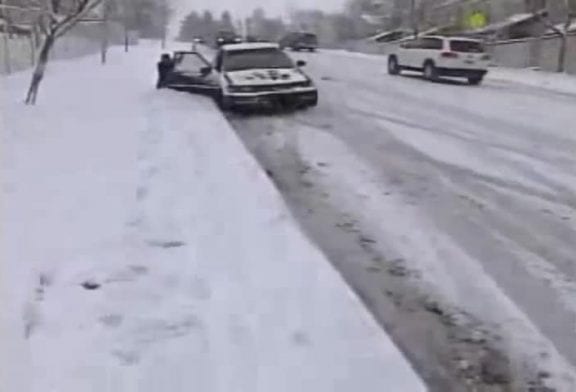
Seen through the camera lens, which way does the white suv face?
facing away from the viewer and to the left of the viewer

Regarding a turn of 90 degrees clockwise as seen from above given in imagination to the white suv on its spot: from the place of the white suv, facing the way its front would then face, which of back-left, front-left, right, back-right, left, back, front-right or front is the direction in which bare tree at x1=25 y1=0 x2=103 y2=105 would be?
back

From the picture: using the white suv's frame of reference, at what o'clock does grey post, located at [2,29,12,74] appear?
The grey post is roughly at 10 o'clock from the white suv.

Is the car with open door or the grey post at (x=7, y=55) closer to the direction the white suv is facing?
the grey post

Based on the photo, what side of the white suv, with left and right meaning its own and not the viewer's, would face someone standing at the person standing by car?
left

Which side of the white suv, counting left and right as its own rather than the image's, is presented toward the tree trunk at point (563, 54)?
right

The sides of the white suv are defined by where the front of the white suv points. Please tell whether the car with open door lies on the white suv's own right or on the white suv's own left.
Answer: on the white suv's own left

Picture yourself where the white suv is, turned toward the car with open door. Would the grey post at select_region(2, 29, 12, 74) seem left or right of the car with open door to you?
right
